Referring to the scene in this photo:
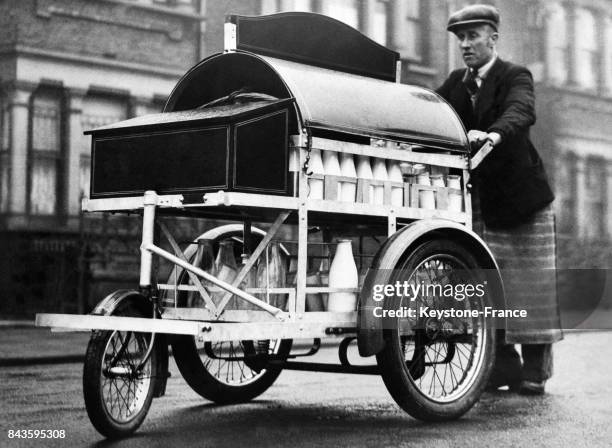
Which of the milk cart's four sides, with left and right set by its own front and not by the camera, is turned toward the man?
back

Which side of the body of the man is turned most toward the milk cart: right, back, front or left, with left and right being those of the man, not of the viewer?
front

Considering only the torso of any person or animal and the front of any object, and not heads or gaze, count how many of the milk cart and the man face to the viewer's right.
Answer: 0

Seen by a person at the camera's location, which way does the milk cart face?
facing the viewer and to the left of the viewer

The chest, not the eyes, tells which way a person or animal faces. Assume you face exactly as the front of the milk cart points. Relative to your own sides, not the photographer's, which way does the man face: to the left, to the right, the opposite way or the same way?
the same way

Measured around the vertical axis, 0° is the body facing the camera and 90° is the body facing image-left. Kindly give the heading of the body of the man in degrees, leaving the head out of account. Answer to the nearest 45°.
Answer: approximately 45°

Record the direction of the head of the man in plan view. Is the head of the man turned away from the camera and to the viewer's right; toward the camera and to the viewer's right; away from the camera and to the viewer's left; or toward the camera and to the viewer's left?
toward the camera and to the viewer's left
